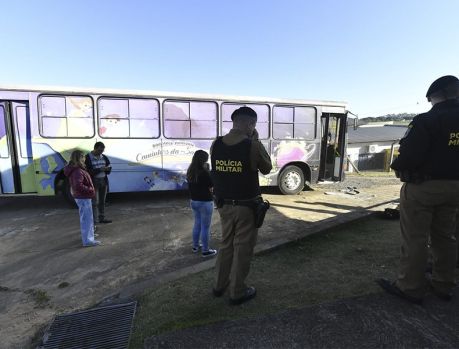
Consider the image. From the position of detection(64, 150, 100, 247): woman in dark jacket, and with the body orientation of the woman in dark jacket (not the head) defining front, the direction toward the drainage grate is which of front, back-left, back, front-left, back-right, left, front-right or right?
right

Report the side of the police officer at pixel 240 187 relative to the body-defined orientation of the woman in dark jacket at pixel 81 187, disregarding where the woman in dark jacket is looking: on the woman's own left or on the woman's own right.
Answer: on the woman's own right

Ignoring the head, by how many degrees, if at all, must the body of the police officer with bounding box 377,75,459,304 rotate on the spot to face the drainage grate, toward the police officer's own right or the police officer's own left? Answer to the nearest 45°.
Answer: approximately 90° to the police officer's own left

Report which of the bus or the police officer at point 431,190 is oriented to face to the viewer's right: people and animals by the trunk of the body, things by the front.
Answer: the bus

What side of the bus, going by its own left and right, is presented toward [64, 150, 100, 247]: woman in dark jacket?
right

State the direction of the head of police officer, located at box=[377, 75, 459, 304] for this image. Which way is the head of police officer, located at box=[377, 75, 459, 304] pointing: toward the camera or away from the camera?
away from the camera

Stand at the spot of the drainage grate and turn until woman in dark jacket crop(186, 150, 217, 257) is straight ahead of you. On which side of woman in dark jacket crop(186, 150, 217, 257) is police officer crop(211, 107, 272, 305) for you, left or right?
right

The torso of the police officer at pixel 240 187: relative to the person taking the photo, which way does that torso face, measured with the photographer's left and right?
facing away from the viewer and to the right of the viewer

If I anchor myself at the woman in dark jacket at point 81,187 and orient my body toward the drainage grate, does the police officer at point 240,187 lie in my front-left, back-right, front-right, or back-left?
front-left

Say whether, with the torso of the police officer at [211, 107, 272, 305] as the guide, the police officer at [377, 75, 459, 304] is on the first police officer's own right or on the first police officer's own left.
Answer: on the first police officer's own right

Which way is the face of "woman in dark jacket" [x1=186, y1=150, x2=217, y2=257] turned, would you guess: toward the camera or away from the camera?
away from the camera

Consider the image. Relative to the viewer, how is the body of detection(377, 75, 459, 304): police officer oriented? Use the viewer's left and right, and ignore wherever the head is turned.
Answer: facing away from the viewer and to the left of the viewer

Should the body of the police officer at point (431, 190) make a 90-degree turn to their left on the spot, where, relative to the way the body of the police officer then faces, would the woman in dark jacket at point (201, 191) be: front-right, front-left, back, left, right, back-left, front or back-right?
front-right

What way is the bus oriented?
to the viewer's right

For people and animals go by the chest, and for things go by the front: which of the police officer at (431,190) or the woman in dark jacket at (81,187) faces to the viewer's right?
the woman in dark jacket

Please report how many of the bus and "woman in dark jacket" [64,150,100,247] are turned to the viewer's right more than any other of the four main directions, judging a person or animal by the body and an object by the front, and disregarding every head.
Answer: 2

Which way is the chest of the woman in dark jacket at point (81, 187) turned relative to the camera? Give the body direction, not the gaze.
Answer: to the viewer's right

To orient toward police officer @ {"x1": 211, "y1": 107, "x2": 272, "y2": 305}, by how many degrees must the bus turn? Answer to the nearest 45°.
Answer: approximately 90° to its right

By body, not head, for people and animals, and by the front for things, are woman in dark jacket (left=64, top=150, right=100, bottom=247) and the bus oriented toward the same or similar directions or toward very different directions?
same or similar directions
